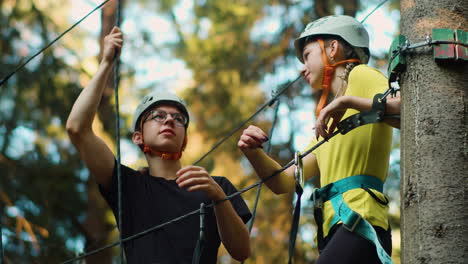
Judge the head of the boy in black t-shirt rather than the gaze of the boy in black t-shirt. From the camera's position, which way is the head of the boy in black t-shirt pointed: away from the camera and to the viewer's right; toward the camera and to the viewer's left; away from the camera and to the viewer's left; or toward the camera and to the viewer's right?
toward the camera and to the viewer's right

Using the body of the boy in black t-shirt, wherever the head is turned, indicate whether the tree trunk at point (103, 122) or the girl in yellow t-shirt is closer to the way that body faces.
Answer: the girl in yellow t-shirt

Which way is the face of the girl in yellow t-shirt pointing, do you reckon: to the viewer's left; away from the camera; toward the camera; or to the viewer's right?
to the viewer's left

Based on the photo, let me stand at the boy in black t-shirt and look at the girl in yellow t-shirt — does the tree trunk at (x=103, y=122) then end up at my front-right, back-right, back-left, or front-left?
back-left

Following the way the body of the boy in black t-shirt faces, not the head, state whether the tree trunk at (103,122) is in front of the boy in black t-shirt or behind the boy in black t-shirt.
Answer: behind

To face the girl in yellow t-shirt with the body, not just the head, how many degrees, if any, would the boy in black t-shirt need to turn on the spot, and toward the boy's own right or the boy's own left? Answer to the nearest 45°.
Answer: approximately 45° to the boy's own left

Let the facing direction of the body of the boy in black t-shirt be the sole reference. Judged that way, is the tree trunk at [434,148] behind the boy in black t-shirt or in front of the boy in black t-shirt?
in front

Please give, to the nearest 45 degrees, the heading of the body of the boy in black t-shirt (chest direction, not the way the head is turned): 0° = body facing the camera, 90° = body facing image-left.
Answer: approximately 0°
